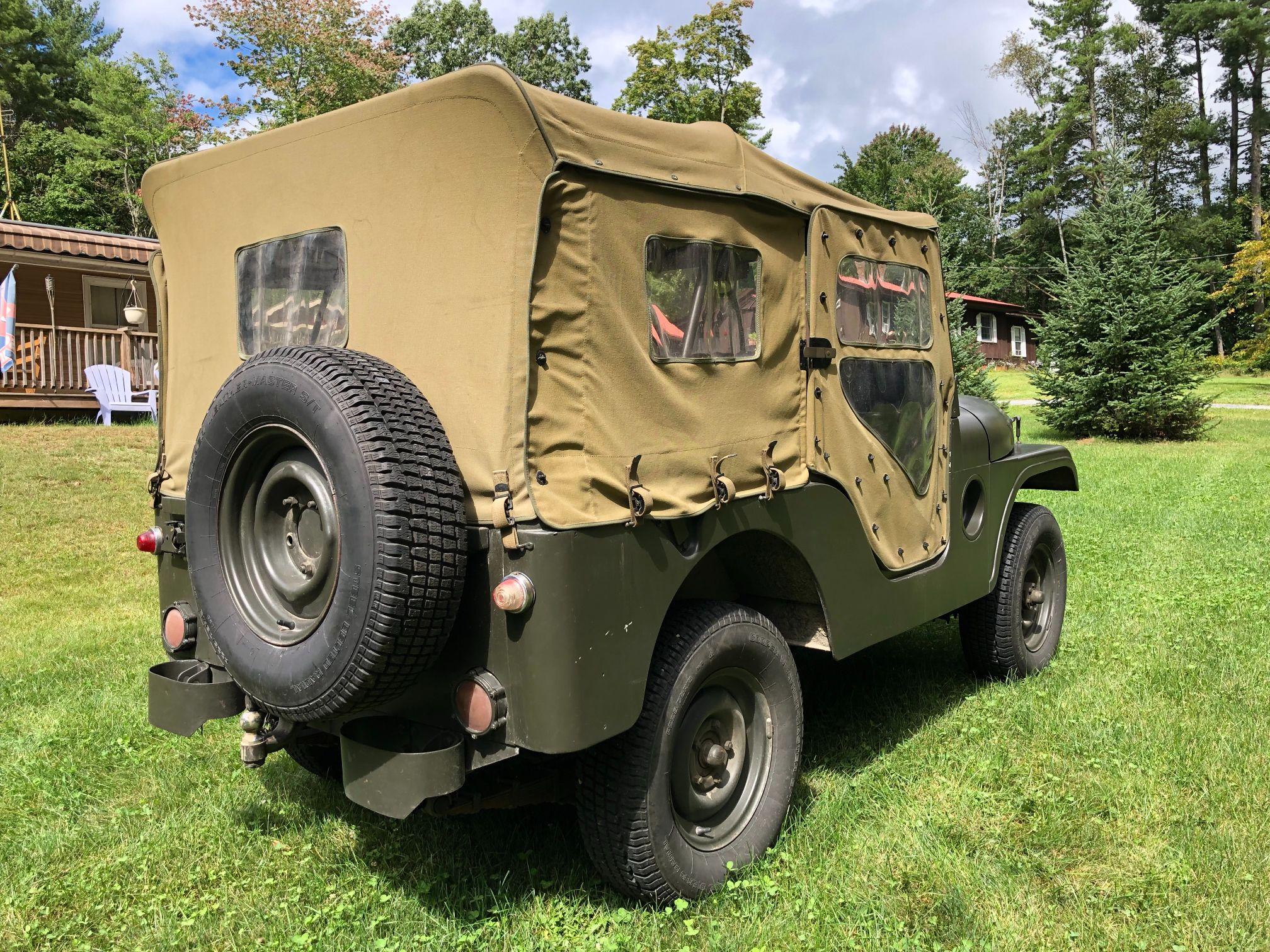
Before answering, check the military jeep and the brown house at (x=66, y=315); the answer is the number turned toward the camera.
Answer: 1

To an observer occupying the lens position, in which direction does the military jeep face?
facing away from the viewer and to the right of the viewer

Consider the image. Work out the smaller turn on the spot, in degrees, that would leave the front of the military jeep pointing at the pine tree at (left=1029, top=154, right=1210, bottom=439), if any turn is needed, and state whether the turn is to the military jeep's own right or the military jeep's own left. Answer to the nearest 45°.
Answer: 0° — it already faces it

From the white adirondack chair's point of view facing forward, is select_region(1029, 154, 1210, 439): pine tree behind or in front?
in front

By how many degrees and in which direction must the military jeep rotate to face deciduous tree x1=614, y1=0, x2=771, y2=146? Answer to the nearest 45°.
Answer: approximately 45° to its left

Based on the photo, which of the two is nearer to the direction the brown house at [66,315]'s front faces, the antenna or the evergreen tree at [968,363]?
the evergreen tree

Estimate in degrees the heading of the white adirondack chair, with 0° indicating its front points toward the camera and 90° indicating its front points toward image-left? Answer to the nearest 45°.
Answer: approximately 315°

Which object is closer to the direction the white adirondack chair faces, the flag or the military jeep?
the military jeep

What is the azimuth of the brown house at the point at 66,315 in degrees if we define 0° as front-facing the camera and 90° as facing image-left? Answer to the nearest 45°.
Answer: approximately 0°

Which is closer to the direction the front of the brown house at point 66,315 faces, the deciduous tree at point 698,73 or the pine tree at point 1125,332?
the pine tree
